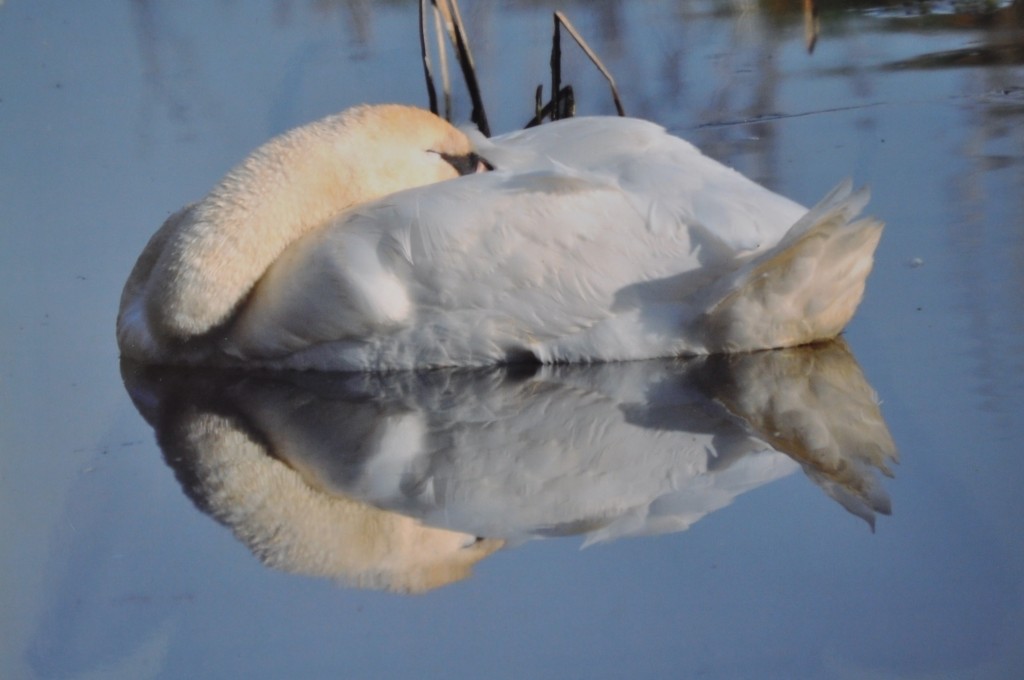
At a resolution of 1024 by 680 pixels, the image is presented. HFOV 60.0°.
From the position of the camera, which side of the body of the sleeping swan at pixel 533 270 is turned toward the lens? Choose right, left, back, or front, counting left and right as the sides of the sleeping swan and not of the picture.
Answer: left
